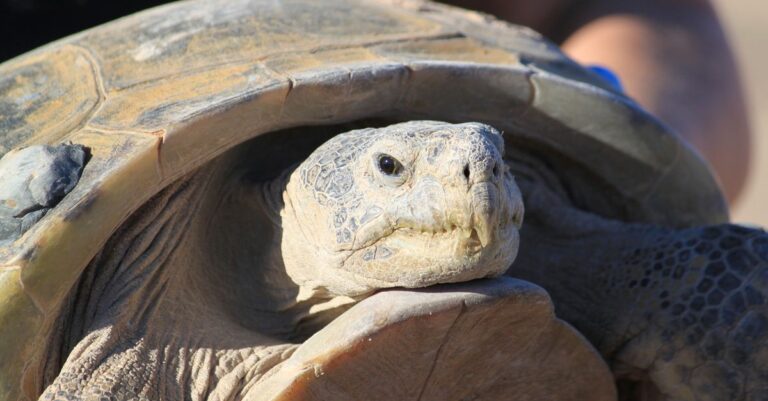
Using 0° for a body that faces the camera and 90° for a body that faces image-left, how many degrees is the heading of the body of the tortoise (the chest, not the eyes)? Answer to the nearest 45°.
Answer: approximately 315°
